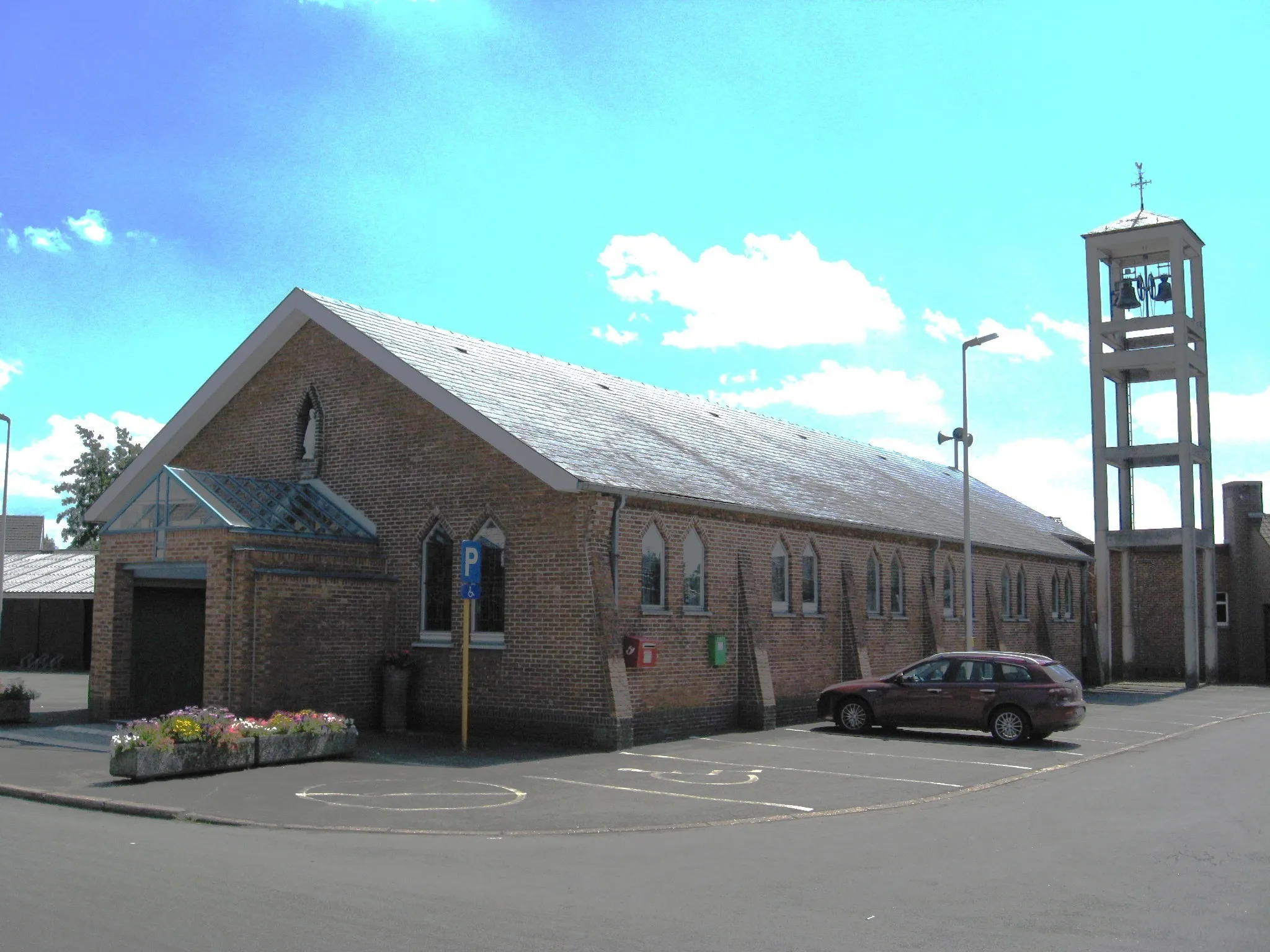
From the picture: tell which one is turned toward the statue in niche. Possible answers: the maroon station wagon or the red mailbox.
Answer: the maroon station wagon

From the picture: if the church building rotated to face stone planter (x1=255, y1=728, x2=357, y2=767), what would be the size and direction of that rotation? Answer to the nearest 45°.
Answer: approximately 45° to its left

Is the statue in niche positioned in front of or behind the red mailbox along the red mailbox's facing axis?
behind

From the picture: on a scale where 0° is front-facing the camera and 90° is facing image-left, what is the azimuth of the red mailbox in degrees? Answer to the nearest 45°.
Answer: approximately 315°

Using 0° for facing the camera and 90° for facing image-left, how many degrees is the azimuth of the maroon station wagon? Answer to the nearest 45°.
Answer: approximately 90°

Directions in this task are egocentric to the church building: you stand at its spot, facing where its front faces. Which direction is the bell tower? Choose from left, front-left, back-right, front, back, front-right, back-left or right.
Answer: back

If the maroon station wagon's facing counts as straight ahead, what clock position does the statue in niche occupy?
The statue in niche is roughly at 12 o'clock from the maroon station wagon.

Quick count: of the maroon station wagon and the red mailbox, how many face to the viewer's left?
1
